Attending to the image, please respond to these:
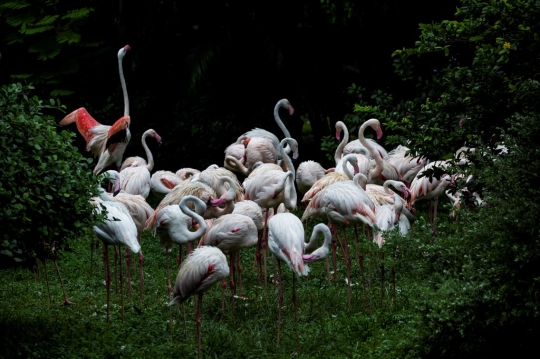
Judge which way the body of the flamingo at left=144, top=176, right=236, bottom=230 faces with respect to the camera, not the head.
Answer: to the viewer's right

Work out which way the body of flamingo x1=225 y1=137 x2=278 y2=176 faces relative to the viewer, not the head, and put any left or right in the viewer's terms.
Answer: facing to the left of the viewer

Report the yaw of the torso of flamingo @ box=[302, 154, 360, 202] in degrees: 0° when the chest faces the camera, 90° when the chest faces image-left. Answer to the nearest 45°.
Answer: approximately 270°

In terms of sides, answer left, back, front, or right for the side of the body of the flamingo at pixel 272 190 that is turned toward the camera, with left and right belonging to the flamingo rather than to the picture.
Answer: right
